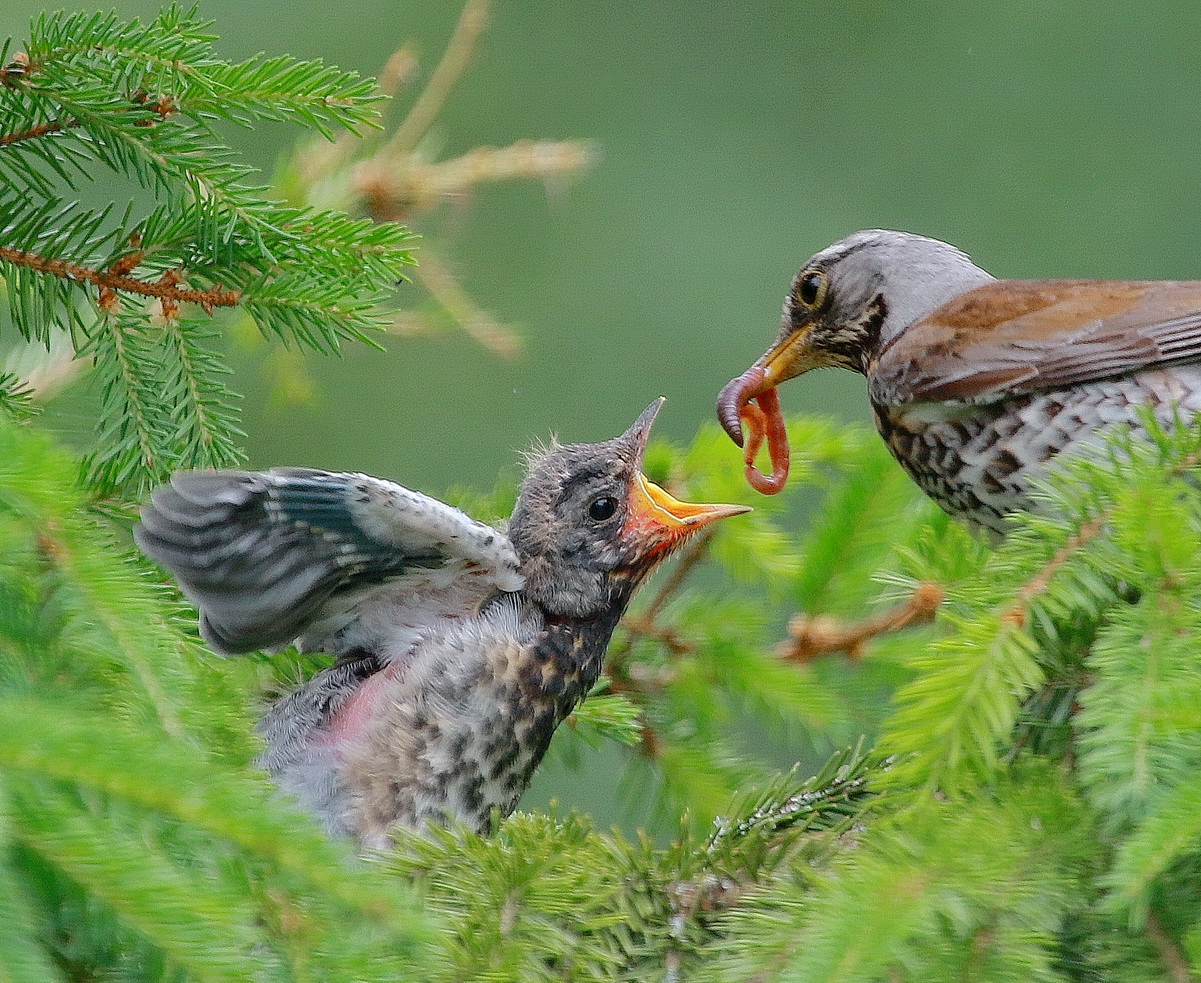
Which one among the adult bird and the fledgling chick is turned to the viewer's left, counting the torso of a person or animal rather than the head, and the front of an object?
the adult bird

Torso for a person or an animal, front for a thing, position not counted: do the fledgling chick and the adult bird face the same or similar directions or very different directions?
very different directions

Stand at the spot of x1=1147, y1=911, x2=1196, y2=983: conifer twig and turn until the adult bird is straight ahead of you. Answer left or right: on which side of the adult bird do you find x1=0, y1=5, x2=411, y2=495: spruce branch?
left

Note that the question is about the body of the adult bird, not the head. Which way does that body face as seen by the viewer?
to the viewer's left

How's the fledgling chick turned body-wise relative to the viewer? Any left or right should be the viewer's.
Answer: facing to the right of the viewer

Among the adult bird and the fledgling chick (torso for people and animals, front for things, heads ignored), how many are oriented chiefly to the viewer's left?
1

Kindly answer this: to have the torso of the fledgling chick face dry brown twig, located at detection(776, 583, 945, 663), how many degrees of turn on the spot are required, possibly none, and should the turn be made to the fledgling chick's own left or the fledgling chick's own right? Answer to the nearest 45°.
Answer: approximately 45° to the fledgling chick's own left

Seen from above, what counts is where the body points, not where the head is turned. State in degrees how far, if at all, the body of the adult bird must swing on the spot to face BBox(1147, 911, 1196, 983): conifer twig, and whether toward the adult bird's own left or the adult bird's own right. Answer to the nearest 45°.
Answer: approximately 90° to the adult bird's own left

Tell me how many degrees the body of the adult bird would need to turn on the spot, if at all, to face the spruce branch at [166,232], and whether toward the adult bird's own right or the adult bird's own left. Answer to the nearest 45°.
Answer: approximately 45° to the adult bird's own left
